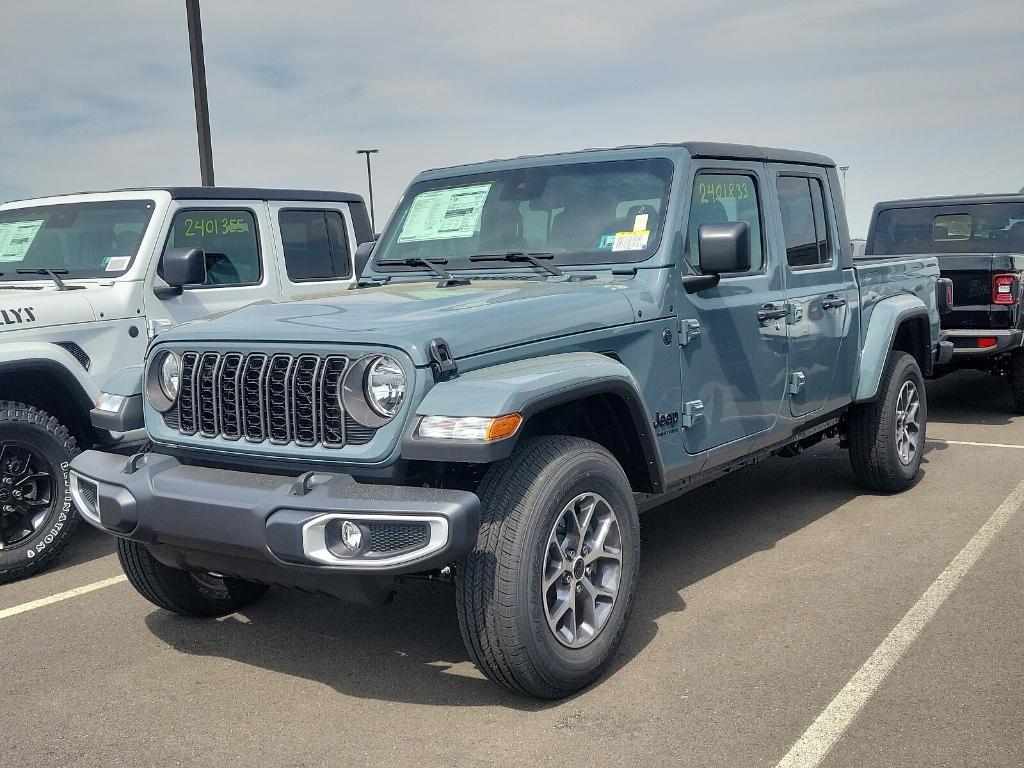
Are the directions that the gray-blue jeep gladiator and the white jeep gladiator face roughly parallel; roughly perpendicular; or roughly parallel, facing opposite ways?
roughly parallel

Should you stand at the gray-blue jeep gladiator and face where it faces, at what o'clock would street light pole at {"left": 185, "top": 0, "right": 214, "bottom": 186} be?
The street light pole is roughly at 4 o'clock from the gray-blue jeep gladiator.

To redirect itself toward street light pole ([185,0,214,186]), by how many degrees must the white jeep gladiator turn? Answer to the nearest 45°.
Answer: approximately 135° to its right

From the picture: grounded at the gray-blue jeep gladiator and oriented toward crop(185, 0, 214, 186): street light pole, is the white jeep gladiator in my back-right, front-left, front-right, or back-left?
front-left

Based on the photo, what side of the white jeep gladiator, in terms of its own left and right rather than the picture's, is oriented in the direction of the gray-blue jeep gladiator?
left

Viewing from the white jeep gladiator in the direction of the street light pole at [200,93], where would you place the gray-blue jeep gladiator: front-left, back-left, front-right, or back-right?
back-right

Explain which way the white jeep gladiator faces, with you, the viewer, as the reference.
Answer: facing the viewer and to the left of the viewer

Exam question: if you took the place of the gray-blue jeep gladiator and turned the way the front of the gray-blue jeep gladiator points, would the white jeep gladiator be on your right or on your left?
on your right

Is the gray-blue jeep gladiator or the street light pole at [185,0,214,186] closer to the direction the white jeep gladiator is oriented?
the gray-blue jeep gladiator

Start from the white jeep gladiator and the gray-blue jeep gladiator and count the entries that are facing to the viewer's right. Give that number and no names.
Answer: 0

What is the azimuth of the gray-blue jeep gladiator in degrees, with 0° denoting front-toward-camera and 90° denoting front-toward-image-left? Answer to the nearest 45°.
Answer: approximately 45°
